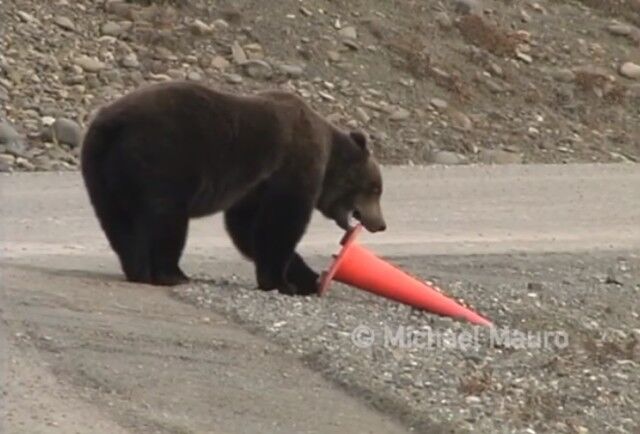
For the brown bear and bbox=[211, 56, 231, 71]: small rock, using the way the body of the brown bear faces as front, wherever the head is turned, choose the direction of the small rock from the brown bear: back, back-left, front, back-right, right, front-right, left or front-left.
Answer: left

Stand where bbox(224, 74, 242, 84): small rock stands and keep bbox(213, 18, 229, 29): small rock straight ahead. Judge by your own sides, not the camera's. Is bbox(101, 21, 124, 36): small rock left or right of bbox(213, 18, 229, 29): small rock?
left

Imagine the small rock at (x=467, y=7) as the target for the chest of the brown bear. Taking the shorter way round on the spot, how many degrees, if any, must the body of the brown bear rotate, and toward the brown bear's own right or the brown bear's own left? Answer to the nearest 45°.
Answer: approximately 90° to the brown bear's own left

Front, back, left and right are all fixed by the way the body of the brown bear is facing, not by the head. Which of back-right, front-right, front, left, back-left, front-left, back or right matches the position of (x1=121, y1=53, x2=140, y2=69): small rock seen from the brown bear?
left

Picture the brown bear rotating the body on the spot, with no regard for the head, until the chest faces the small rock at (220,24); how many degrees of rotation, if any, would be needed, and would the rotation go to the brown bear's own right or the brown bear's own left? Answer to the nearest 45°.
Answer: approximately 90° to the brown bear's own left

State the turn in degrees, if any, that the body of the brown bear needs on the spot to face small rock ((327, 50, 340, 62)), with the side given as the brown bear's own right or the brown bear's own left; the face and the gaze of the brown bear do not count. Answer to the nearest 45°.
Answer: approximately 90° to the brown bear's own left

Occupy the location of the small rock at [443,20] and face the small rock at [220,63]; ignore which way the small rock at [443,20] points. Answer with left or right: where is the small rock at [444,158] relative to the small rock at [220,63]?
left

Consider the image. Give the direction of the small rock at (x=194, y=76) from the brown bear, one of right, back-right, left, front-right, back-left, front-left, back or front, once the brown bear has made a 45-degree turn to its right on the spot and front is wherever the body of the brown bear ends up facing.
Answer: back-left

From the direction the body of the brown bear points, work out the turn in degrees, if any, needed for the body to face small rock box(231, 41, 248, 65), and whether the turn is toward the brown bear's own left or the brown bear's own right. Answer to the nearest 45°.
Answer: approximately 90° to the brown bear's own left

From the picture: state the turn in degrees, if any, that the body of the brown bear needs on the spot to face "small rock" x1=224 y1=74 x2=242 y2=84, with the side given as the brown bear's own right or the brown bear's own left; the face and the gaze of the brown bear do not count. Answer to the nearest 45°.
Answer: approximately 90° to the brown bear's own left

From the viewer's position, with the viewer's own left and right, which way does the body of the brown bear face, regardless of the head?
facing to the right of the viewer

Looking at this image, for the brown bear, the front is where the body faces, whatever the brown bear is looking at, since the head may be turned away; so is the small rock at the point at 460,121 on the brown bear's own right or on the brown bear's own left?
on the brown bear's own left

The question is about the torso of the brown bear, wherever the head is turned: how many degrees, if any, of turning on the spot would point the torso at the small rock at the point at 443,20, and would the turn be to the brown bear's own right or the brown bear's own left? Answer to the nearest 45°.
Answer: approximately 90° to the brown bear's own left
